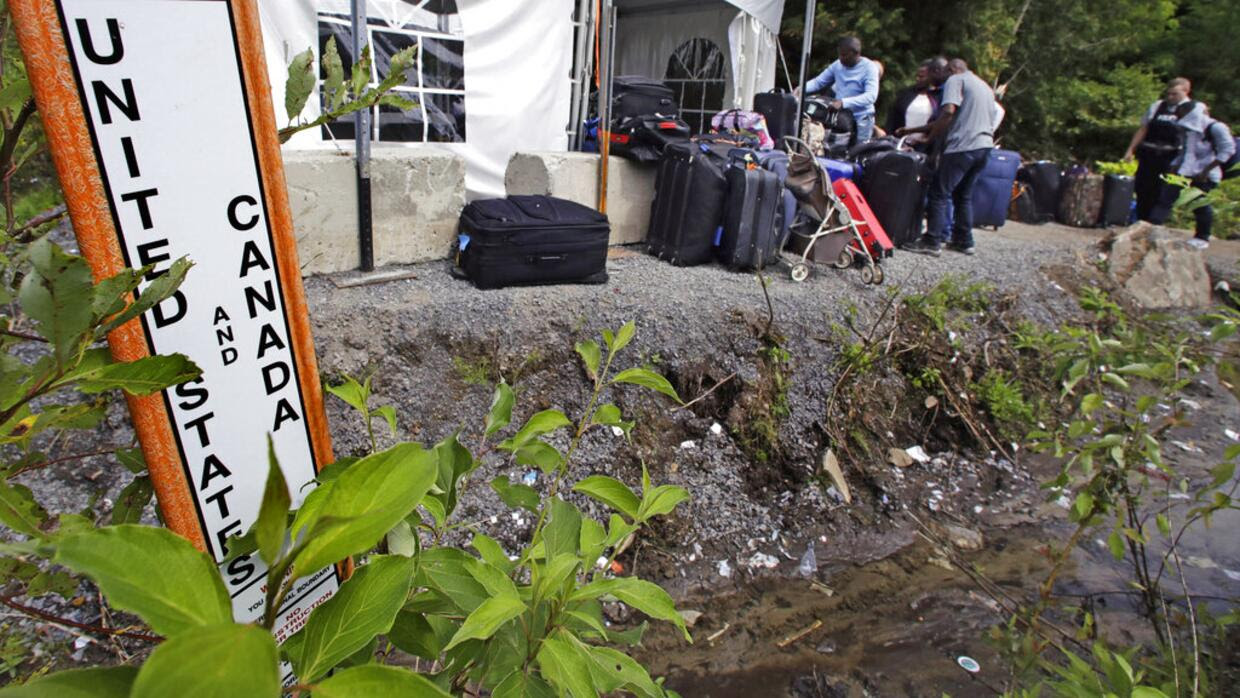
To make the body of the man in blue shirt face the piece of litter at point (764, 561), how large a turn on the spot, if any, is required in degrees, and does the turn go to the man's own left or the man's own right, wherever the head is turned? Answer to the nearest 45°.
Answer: approximately 45° to the man's own left

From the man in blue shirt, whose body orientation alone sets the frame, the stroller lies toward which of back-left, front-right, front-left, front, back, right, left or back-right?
front-left

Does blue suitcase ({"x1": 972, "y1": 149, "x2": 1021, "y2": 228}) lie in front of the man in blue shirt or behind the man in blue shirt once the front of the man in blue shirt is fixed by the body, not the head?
behind

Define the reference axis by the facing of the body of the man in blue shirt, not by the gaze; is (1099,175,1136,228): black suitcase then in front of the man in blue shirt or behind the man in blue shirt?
behind

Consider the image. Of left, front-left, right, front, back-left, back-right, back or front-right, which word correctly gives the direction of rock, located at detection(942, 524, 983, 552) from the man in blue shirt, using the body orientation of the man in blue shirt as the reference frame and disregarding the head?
front-left

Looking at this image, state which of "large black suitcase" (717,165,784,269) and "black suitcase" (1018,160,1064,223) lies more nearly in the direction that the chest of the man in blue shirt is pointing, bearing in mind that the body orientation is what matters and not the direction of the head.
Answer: the large black suitcase

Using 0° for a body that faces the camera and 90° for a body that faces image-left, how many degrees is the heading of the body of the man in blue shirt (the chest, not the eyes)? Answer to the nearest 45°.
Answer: approximately 45°

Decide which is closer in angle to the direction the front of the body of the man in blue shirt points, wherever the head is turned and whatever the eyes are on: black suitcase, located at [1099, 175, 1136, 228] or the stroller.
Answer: the stroller

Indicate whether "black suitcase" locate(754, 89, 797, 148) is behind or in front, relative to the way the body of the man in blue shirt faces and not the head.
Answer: in front

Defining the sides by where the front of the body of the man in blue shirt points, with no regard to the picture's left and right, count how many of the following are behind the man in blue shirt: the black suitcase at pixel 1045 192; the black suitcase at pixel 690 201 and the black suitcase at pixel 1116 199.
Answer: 2

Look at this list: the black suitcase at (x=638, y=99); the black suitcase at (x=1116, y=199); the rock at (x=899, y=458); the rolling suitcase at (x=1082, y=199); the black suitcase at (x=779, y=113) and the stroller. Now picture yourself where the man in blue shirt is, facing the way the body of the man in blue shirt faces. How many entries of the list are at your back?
2

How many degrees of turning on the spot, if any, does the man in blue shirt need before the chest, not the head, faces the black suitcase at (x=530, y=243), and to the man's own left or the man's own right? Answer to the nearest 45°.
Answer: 0° — they already face it

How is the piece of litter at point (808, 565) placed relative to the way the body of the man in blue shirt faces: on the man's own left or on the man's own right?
on the man's own left

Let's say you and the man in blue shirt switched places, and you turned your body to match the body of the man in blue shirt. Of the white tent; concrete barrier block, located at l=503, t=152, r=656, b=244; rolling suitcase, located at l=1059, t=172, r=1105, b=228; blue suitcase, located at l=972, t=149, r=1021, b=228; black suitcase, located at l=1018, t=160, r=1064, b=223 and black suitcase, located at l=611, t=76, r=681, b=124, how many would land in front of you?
3

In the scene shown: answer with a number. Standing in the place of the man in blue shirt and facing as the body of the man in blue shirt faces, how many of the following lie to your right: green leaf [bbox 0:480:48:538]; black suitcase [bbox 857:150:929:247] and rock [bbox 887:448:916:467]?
0

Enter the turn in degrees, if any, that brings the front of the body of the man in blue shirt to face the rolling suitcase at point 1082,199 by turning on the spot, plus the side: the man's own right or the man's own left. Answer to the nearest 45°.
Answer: approximately 180°

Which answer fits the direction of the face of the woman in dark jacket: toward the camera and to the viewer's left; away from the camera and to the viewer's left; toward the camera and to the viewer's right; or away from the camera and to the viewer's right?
toward the camera and to the viewer's left
